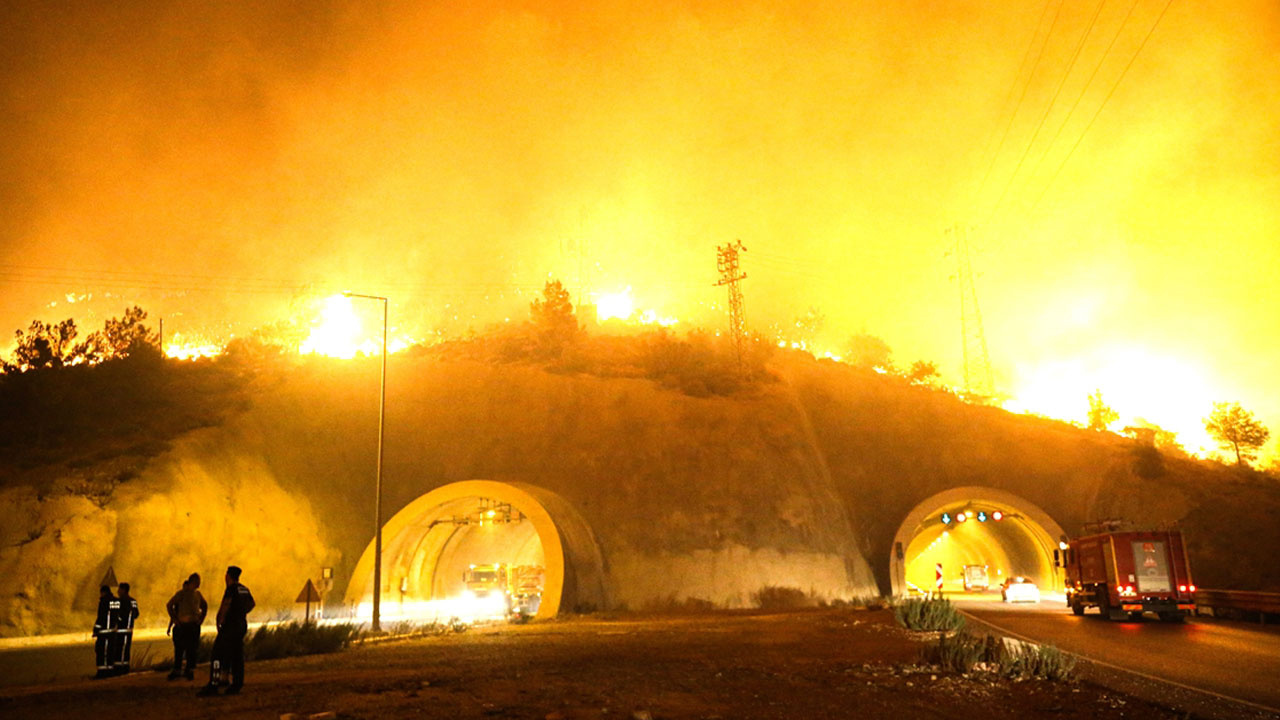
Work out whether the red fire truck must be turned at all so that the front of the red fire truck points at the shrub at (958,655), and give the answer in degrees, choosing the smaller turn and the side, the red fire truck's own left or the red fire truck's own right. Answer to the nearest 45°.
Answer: approximately 135° to the red fire truck's own left

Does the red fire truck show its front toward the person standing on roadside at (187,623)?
no

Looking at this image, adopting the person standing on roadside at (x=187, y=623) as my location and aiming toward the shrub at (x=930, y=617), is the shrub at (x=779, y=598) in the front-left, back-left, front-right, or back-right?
front-left

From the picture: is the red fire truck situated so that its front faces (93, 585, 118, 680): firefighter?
no

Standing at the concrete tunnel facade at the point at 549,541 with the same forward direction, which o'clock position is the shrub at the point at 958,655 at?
The shrub is roughly at 10 o'clock from the concrete tunnel facade.

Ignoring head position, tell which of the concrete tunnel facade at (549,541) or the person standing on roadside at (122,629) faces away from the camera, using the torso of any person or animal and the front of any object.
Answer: the person standing on roadside

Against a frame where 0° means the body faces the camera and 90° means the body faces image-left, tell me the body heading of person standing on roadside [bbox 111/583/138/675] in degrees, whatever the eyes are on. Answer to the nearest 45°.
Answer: approximately 180°

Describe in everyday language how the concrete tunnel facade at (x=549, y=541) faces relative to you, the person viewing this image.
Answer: facing the viewer and to the left of the viewer

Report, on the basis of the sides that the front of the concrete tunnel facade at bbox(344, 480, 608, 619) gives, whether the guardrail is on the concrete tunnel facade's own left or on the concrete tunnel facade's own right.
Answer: on the concrete tunnel facade's own left

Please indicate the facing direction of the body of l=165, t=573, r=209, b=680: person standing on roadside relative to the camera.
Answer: away from the camera

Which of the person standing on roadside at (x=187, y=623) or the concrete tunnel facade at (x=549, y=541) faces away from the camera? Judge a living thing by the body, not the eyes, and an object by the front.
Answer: the person standing on roadside

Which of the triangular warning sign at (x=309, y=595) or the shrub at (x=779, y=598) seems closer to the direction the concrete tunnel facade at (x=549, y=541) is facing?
the triangular warning sign

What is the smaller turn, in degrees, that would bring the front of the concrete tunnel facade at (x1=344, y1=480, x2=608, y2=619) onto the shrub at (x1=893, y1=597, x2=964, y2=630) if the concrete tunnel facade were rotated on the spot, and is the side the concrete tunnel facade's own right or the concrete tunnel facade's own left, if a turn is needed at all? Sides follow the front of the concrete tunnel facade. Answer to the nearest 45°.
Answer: approximately 90° to the concrete tunnel facade's own left

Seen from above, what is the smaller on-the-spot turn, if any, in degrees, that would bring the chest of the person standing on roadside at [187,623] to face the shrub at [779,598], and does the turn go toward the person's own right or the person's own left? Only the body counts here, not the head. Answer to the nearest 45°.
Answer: approximately 45° to the person's own right

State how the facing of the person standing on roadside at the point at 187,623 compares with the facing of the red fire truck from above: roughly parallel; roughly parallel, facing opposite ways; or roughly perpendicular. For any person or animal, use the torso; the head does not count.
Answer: roughly parallel
